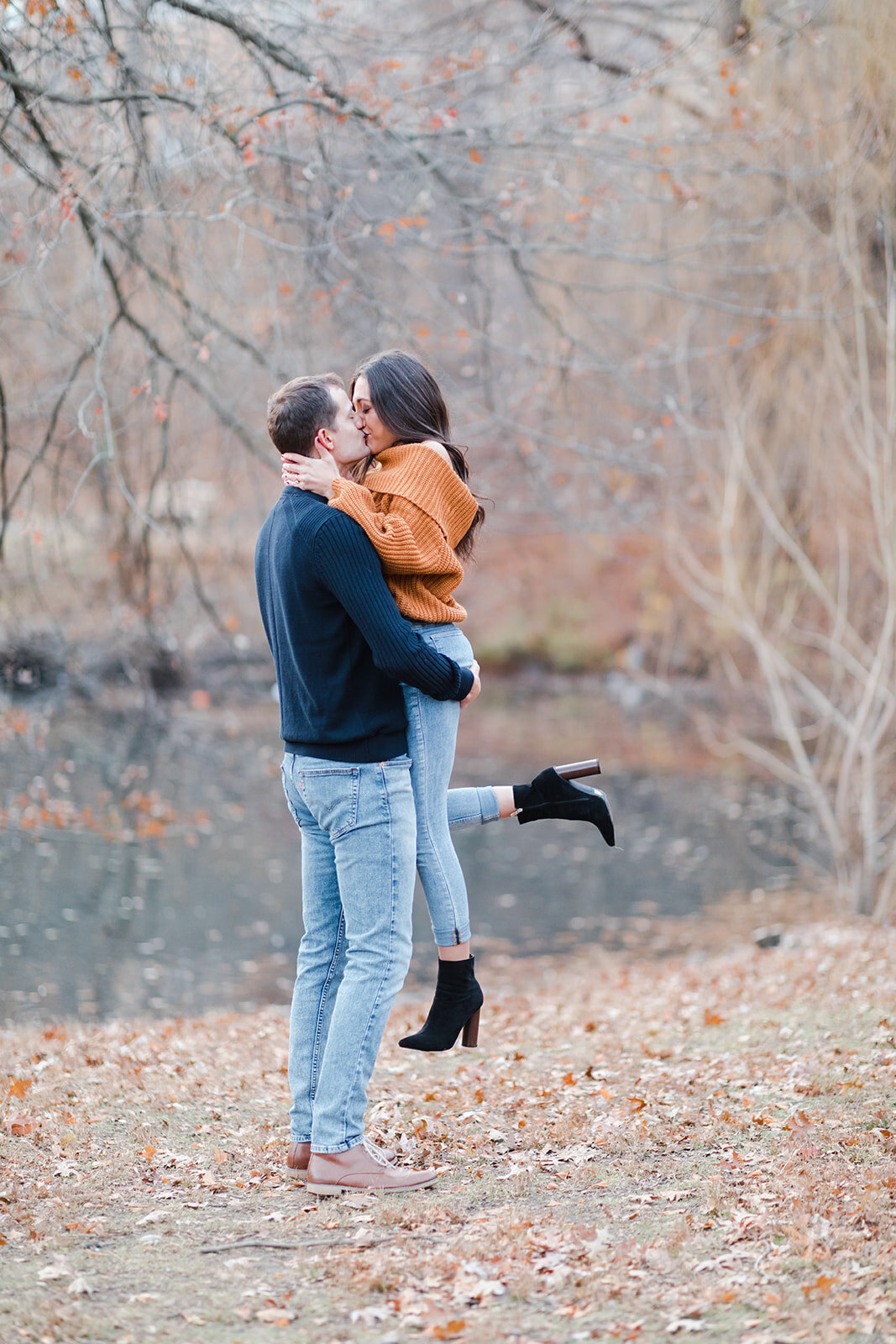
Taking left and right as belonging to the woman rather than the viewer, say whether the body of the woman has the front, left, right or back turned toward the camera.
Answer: left

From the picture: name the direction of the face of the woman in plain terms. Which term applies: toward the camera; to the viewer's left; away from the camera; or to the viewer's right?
to the viewer's left
